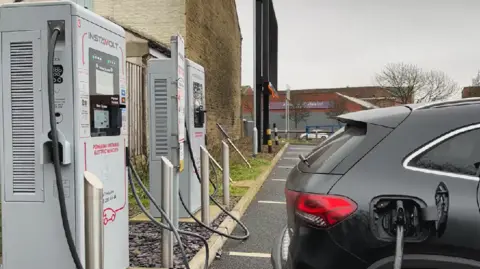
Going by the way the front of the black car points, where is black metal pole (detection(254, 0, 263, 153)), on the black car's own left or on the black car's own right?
on the black car's own left

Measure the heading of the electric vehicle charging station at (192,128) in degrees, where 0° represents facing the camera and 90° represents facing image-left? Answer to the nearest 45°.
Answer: approximately 315°

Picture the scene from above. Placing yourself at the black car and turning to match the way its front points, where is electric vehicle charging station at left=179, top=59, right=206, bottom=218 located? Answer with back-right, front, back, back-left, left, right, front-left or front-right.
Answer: back-left

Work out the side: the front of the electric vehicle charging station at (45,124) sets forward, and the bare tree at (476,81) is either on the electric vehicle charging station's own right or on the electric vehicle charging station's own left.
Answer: on the electric vehicle charging station's own left

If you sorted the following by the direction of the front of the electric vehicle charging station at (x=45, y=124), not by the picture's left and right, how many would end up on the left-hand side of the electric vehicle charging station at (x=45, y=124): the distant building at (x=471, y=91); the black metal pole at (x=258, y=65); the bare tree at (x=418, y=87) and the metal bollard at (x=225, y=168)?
4

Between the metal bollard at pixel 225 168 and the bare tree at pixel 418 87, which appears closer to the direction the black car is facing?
the bare tree

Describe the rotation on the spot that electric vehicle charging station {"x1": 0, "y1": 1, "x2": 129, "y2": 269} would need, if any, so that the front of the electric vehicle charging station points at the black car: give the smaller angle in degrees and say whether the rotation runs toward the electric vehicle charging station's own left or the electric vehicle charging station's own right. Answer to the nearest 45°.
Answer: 0° — it already faces it

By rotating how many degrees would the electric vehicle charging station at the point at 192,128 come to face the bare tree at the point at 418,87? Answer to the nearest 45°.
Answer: approximately 90° to its left
